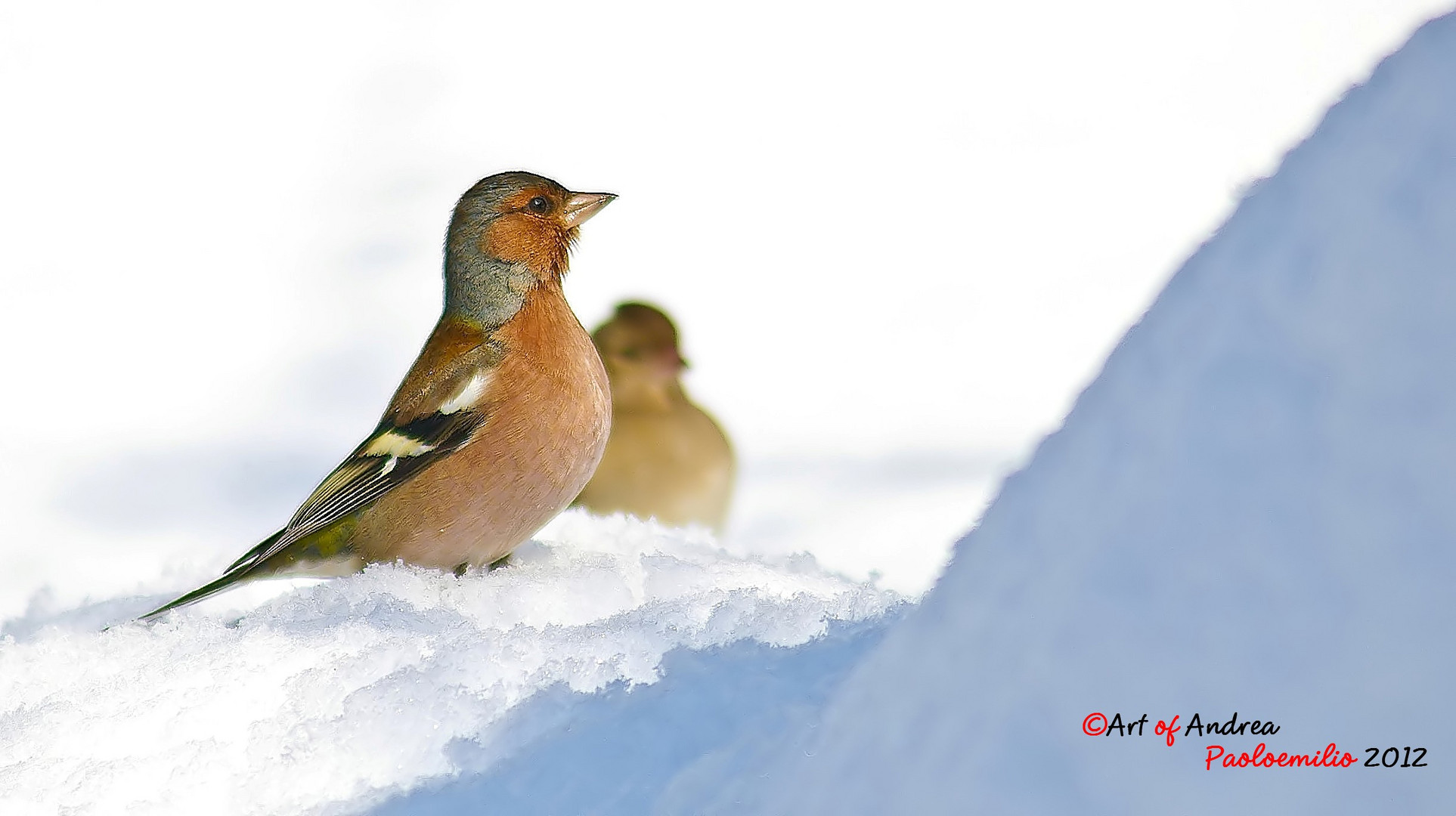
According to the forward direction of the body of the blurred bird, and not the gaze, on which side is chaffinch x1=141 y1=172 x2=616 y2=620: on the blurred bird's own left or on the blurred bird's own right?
on the blurred bird's own right

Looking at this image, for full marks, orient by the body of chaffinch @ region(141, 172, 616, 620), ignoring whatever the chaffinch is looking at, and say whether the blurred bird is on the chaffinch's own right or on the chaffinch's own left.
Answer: on the chaffinch's own left

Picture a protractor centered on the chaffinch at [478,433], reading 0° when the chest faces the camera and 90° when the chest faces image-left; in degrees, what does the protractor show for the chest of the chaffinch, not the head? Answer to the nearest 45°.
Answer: approximately 270°

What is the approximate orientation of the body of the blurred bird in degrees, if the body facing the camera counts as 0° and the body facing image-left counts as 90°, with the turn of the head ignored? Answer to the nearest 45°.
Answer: approximately 315°

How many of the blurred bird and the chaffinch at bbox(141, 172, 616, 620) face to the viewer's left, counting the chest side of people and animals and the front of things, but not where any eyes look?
0
